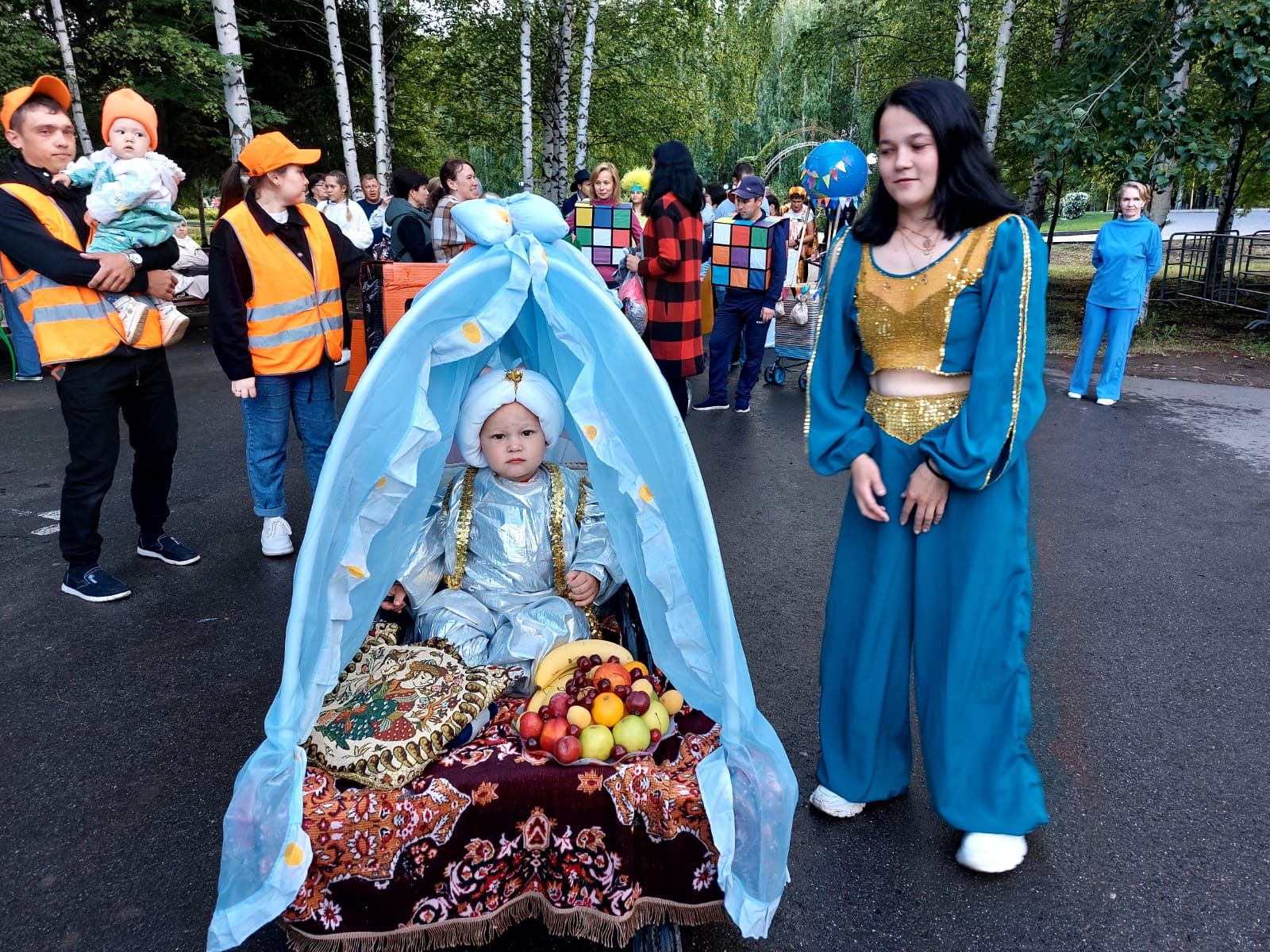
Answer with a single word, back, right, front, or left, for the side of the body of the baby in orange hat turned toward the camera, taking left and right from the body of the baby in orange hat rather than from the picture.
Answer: front

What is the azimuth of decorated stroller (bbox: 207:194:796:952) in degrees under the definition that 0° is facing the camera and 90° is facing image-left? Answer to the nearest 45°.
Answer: approximately 0°

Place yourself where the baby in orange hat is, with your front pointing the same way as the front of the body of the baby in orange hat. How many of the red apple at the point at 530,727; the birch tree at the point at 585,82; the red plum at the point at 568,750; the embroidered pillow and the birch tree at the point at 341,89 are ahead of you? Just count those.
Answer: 3

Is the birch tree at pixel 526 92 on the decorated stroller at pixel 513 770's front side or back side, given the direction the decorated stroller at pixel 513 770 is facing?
on the back side

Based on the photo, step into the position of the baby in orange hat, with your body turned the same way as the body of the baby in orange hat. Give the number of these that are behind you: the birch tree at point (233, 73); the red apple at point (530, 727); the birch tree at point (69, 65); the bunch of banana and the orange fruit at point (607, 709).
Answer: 2

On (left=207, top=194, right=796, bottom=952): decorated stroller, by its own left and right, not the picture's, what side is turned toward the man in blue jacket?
back

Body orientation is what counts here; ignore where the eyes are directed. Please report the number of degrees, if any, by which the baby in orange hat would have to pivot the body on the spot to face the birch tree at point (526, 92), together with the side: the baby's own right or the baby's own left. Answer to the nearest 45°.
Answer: approximately 135° to the baby's own left

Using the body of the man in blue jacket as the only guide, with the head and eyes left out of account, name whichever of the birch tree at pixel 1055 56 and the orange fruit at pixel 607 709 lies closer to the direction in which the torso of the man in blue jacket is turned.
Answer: the orange fruit

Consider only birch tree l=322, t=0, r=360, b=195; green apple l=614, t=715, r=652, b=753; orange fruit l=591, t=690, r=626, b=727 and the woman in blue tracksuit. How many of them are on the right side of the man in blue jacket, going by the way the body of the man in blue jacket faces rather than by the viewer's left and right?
1

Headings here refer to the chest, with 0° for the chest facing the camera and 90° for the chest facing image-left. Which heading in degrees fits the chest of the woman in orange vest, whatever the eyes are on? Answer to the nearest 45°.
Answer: approximately 315°

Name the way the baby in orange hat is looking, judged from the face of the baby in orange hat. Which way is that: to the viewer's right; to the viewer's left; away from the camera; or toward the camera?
toward the camera

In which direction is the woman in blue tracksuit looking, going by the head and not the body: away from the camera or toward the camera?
toward the camera

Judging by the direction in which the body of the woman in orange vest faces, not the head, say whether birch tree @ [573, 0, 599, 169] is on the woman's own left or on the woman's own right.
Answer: on the woman's own left

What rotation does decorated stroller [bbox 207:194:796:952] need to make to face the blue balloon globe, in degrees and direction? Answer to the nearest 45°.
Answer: approximately 135° to its left

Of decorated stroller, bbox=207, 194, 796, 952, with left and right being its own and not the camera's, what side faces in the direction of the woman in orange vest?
back

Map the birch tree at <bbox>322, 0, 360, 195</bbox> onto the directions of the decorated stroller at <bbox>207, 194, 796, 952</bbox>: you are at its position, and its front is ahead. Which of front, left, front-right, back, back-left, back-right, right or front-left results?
back

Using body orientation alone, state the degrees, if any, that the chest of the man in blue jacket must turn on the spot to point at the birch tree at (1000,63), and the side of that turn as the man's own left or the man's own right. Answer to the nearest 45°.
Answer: approximately 180°

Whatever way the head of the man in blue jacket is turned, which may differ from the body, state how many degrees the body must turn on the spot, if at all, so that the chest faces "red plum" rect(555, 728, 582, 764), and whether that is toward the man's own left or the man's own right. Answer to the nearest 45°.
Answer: approximately 45° to the man's own left

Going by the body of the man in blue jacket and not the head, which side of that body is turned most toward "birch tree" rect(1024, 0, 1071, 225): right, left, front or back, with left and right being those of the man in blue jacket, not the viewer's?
back

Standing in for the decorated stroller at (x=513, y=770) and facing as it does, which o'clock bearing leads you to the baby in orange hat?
The baby in orange hat is roughly at 5 o'clock from the decorated stroller.
